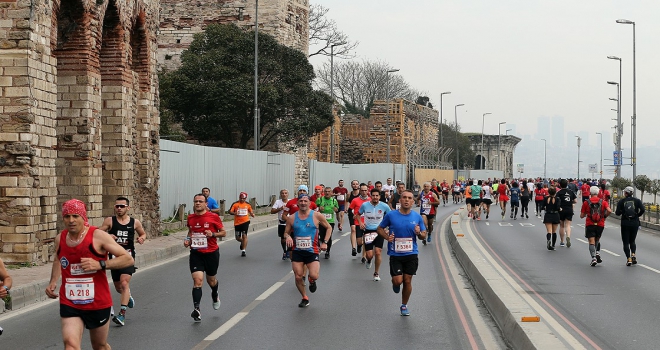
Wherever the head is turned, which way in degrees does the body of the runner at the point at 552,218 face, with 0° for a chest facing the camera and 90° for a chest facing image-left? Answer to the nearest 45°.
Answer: approximately 180°

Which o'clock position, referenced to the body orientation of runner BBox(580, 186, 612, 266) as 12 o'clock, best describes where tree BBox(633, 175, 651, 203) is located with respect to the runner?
The tree is roughly at 12 o'clock from the runner.

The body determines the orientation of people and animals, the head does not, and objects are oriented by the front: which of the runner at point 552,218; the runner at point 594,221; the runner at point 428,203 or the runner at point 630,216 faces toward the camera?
the runner at point 428,203

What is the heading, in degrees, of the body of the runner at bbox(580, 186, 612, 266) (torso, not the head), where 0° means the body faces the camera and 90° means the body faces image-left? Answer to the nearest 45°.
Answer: approximately 180°

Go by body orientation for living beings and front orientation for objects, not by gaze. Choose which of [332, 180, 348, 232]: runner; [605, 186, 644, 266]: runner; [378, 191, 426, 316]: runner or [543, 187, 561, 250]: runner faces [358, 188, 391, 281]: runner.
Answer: [332, 180, 348, 232]: runner

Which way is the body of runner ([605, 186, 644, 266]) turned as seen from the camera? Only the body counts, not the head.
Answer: away from the camera

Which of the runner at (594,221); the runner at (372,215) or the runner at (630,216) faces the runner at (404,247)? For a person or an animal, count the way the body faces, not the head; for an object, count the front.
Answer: the runner at (372,215)

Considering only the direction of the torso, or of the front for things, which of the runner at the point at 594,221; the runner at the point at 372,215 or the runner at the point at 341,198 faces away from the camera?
the runner at the point at 594,221

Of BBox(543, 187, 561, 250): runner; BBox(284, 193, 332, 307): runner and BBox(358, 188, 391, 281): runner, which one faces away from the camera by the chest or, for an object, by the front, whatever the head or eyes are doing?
BBox(543, 187, 561, 250): runner

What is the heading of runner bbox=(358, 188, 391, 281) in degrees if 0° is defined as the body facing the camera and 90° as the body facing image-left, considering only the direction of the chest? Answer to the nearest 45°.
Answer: approximately 0°

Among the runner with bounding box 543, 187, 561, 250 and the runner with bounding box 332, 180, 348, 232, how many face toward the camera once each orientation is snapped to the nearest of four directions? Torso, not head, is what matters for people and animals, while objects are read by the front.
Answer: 1

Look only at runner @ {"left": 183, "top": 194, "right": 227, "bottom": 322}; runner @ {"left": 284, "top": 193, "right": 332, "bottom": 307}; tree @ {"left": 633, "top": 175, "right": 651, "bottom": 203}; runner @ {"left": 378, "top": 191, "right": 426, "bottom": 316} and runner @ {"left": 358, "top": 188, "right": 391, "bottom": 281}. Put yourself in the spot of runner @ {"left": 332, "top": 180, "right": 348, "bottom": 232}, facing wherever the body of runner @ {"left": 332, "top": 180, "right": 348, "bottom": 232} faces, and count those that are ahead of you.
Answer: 4

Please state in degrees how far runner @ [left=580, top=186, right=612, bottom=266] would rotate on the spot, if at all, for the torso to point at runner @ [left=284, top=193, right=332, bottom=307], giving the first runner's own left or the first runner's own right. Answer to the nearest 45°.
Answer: approximately 135° to the first runner's own left

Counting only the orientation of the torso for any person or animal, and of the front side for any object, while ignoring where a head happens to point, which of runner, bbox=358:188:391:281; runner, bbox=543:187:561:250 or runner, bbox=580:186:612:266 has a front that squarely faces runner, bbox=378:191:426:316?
runner, bbox=358:188:391:281
